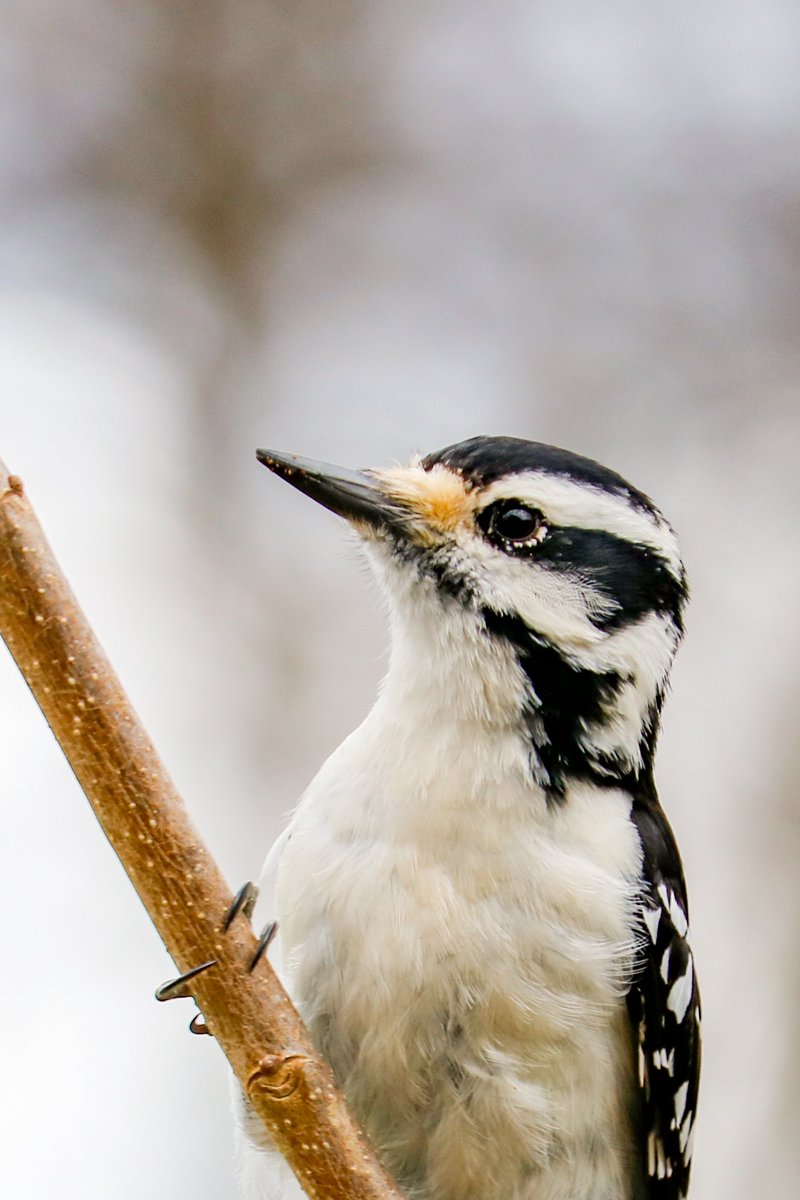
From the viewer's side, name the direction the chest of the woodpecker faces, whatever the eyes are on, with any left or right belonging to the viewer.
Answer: facing the viewer and to the left of the viewer
